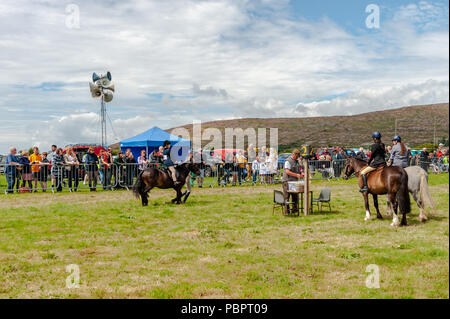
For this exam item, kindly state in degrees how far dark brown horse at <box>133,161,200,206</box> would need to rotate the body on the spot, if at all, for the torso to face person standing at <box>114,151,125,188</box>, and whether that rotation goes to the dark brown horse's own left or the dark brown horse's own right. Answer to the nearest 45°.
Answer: approximately 90° to the dark brown horse's own left

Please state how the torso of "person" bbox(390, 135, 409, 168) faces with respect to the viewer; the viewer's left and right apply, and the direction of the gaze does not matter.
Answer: facing away from the viewer and to the left of the viewer

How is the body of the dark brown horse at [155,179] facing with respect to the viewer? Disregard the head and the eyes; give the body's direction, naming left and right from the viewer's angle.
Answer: facing to the right of the viewer

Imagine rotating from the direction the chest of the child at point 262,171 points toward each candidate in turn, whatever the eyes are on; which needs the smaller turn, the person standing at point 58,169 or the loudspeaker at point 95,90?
the person standing

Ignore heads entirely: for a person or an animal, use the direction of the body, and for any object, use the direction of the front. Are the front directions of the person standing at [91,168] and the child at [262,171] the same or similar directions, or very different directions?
same or similar directions

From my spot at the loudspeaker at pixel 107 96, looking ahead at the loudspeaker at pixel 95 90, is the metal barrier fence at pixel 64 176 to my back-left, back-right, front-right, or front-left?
front-left

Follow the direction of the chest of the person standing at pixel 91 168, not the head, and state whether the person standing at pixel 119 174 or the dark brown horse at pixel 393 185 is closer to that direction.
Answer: the dark brown horse

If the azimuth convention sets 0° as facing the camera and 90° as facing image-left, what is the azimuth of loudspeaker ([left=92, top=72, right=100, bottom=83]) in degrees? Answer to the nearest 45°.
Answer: approximately 90°

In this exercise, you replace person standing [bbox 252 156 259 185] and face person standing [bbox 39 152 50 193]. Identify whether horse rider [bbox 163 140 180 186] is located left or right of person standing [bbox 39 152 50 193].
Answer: left

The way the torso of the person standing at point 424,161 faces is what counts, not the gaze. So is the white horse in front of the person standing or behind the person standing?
in front

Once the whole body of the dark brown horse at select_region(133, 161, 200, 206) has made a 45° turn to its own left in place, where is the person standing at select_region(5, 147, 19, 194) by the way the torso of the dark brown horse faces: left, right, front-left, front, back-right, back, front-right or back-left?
left

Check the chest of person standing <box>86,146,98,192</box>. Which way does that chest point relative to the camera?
toward the camera

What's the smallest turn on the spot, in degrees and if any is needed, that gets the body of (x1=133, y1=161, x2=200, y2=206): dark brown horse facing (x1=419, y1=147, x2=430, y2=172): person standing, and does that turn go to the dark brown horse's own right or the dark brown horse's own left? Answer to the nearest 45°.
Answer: approximately 45° to the dark brown horse's own left

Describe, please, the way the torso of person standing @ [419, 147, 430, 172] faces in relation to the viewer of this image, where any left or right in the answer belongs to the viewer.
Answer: facing the viewer
